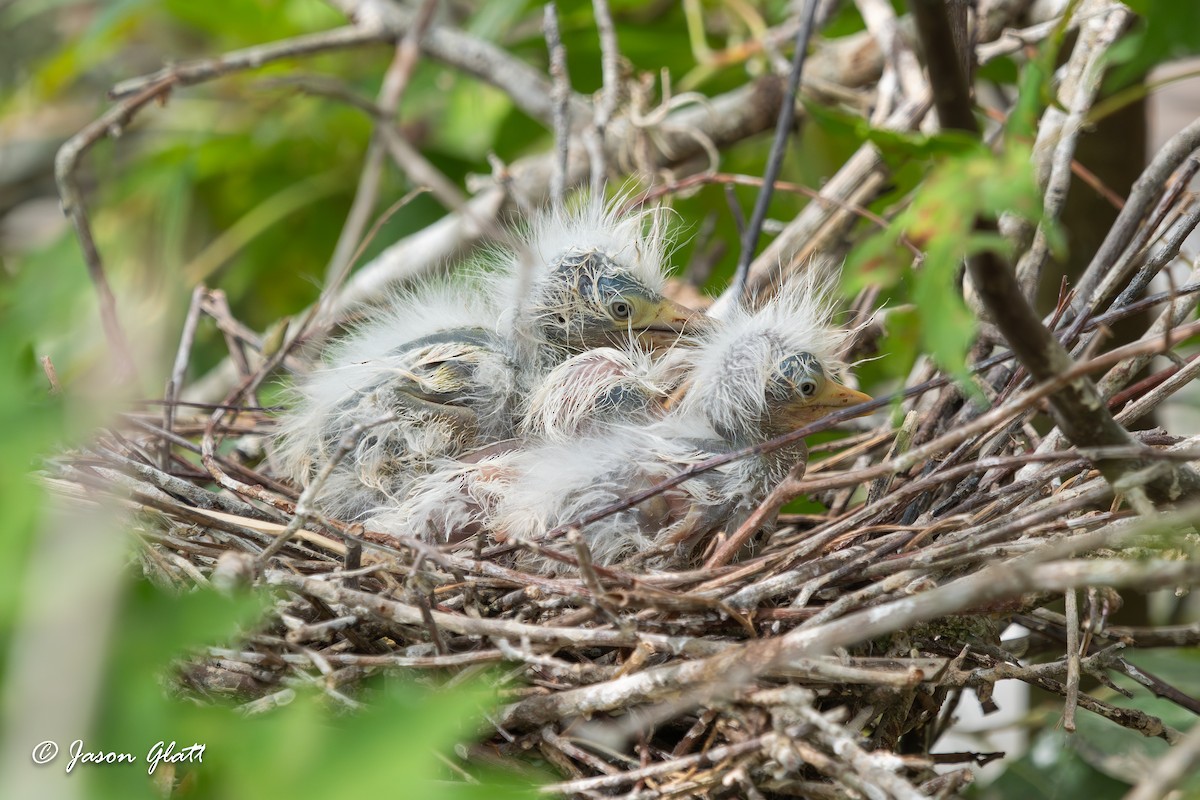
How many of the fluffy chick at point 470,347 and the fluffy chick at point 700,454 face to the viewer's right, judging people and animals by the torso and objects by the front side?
2

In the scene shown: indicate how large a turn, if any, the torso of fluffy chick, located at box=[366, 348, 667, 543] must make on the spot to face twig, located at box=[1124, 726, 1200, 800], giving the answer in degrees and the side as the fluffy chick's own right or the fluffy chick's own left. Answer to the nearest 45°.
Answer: approximately 90° to the fluffy chick's own right

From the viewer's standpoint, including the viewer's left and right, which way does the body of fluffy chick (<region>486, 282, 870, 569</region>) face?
facing to the right of the viewer

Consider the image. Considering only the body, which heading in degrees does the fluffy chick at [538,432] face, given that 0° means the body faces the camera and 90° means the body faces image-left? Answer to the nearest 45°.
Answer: approximately 270°

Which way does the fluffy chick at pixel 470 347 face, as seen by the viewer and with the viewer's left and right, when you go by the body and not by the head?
facing to the right of the viewer

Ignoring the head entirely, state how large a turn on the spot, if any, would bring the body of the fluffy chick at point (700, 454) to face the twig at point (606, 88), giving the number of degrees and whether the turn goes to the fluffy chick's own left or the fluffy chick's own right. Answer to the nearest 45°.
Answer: approximately 90° to the fluffy chick's own left
